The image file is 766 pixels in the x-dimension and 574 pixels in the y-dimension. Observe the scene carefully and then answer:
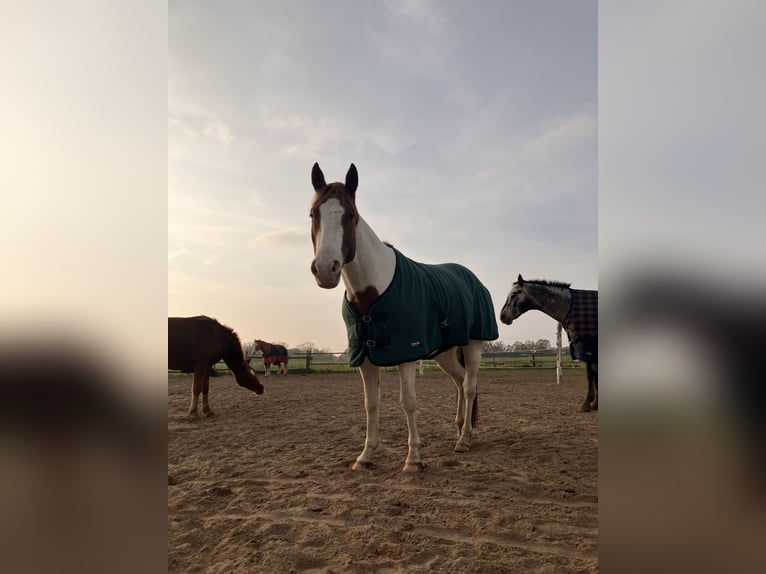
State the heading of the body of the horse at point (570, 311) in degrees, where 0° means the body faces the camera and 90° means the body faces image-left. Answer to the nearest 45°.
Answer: approximately 90°

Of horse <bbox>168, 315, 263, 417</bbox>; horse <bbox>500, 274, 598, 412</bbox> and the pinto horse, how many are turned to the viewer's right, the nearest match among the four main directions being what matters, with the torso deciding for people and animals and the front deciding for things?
1

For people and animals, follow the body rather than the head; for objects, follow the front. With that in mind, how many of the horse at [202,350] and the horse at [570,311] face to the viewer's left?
1

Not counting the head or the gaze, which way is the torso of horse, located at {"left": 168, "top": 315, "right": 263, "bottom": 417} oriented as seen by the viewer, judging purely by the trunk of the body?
to the viewer's right

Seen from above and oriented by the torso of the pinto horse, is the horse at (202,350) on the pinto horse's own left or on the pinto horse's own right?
on the pinto horse's own right

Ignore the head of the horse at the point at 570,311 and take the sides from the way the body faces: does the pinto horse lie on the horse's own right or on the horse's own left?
on the horse's own left

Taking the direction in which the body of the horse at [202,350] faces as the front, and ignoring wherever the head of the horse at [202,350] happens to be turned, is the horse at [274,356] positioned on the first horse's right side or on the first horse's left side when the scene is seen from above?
on the first horse's left side

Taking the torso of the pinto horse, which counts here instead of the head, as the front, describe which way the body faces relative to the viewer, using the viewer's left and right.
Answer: facing the viewer and to the left of the viewer
